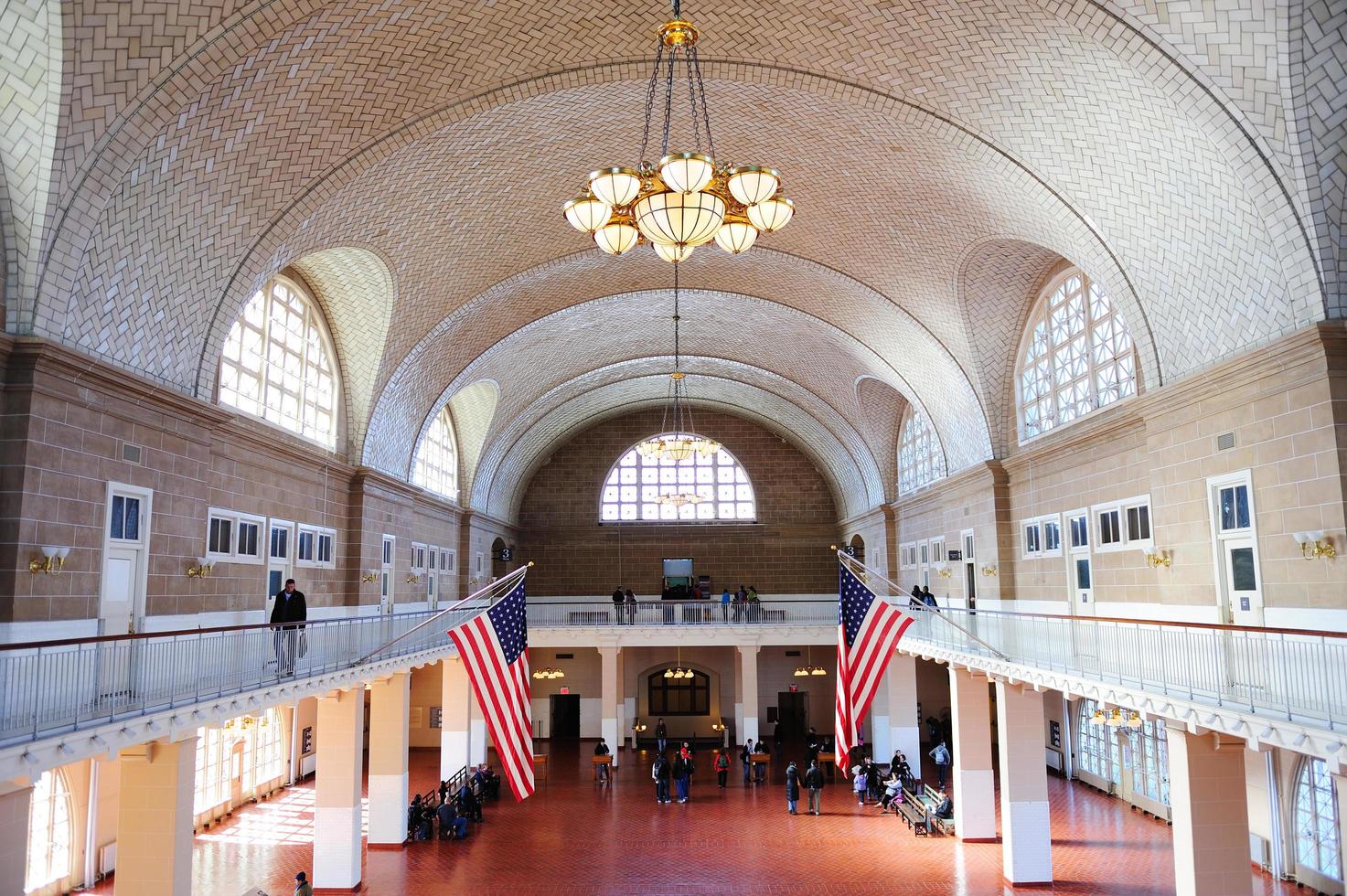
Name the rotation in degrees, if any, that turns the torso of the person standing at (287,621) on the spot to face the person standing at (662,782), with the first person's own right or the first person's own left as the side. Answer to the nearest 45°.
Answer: approximately 135° to the first person's own left

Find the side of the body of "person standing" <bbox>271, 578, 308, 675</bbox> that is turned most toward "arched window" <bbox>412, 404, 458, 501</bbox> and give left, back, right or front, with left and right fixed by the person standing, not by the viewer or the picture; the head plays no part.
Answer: back

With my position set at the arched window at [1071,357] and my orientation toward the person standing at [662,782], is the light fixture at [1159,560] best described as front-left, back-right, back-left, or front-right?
back-left

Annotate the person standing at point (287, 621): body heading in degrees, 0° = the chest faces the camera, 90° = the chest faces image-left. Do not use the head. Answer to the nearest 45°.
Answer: approximately 0°

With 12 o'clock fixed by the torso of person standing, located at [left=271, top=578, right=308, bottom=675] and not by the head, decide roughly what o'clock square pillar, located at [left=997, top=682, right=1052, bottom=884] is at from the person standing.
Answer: The square pillar is roughly at 9 o'clock from the person standing.

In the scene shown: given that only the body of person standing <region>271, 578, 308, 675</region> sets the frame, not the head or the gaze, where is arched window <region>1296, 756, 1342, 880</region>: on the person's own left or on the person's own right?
on the person's own left

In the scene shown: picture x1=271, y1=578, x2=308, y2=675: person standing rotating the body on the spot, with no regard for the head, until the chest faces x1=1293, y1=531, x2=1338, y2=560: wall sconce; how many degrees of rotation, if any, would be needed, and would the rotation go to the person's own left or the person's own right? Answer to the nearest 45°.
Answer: approximately 45° to the person's own left

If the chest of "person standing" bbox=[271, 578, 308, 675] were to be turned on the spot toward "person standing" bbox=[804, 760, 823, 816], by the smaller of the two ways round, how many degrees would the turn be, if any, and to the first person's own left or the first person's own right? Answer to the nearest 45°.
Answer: approximately 135° to the first person's own left

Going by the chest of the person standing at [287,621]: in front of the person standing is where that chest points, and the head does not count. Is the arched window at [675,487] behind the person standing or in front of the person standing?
behind

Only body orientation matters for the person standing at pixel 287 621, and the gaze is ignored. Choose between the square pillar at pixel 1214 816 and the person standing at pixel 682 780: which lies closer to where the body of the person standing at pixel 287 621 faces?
the square pillar

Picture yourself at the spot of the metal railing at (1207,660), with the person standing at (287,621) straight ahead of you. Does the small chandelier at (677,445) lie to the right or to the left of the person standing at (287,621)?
right

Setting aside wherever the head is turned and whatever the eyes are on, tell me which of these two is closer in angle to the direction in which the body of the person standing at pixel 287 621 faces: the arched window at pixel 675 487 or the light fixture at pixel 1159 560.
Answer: the light fixture
